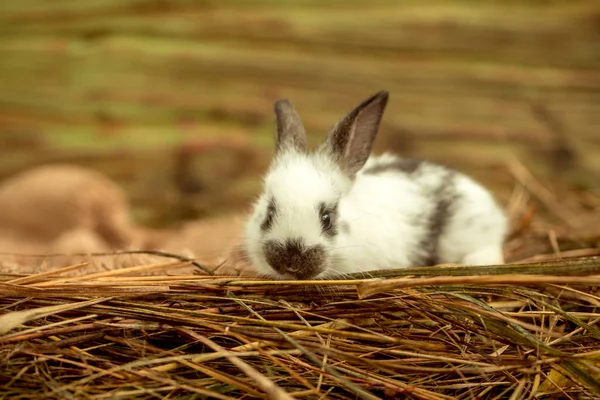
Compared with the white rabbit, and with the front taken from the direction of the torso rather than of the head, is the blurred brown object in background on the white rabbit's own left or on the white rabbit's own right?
on the white rabbit's own right

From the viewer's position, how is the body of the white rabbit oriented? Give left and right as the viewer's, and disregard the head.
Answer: facing the viewer and to the left of the viewer
